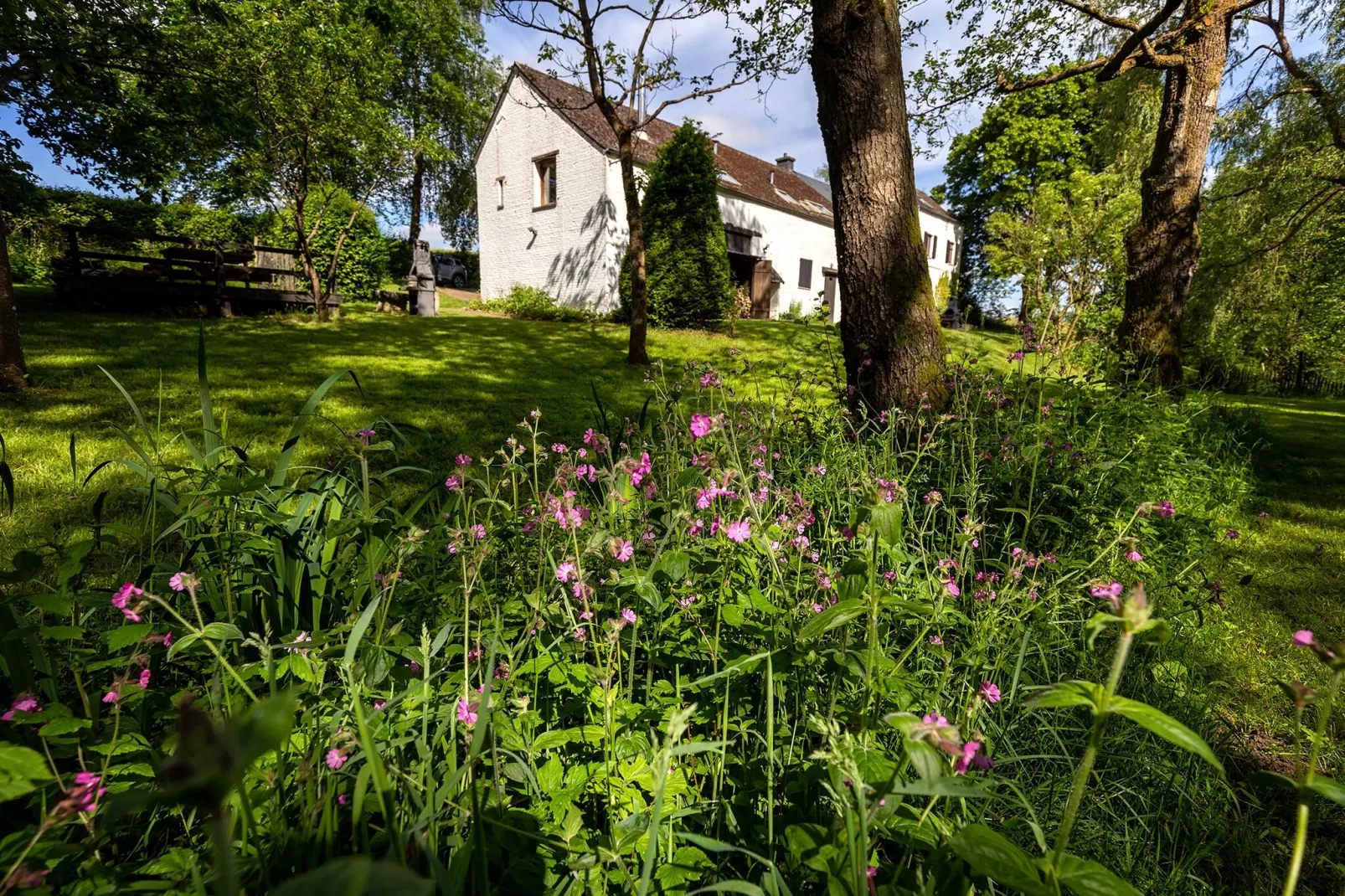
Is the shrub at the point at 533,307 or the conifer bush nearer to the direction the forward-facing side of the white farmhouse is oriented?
the conifer bush

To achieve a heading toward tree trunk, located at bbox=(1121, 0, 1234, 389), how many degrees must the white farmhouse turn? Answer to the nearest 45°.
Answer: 0° — it already faces it

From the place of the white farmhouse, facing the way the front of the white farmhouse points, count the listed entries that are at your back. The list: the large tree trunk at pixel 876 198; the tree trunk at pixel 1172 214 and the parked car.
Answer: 1

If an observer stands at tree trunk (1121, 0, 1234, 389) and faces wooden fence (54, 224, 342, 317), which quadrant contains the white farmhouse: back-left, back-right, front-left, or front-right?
front-right

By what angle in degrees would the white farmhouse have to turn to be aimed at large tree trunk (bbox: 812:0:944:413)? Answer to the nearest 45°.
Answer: approximately 45° to its right

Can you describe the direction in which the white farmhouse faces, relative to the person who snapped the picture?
facing the viewer and to the right of the viewer

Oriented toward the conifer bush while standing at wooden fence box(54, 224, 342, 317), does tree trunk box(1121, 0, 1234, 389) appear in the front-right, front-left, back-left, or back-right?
front-right

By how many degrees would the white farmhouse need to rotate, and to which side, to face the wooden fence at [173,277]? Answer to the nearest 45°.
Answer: approximately 90° to its right

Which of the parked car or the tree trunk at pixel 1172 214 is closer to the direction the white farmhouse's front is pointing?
the tree trunk

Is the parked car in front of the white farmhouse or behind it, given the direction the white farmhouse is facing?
behind

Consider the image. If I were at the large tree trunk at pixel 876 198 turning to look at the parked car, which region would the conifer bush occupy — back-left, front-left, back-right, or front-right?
front-right
